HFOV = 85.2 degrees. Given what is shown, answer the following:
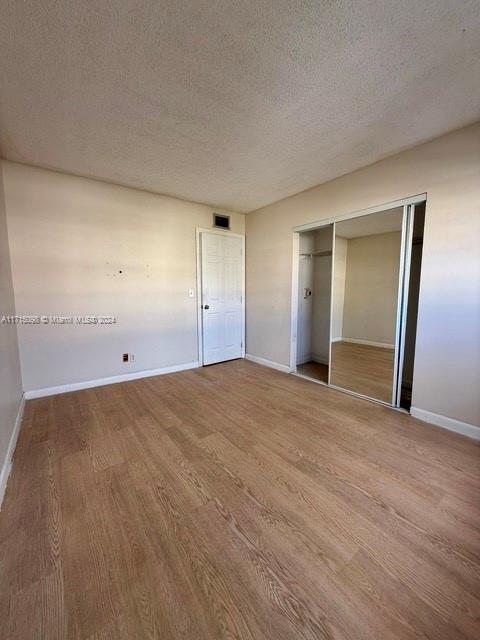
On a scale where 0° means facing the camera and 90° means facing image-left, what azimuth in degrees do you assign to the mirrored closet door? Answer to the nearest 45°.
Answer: approximately 45°

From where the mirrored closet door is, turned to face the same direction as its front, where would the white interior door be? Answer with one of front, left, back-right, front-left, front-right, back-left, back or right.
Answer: front-right
